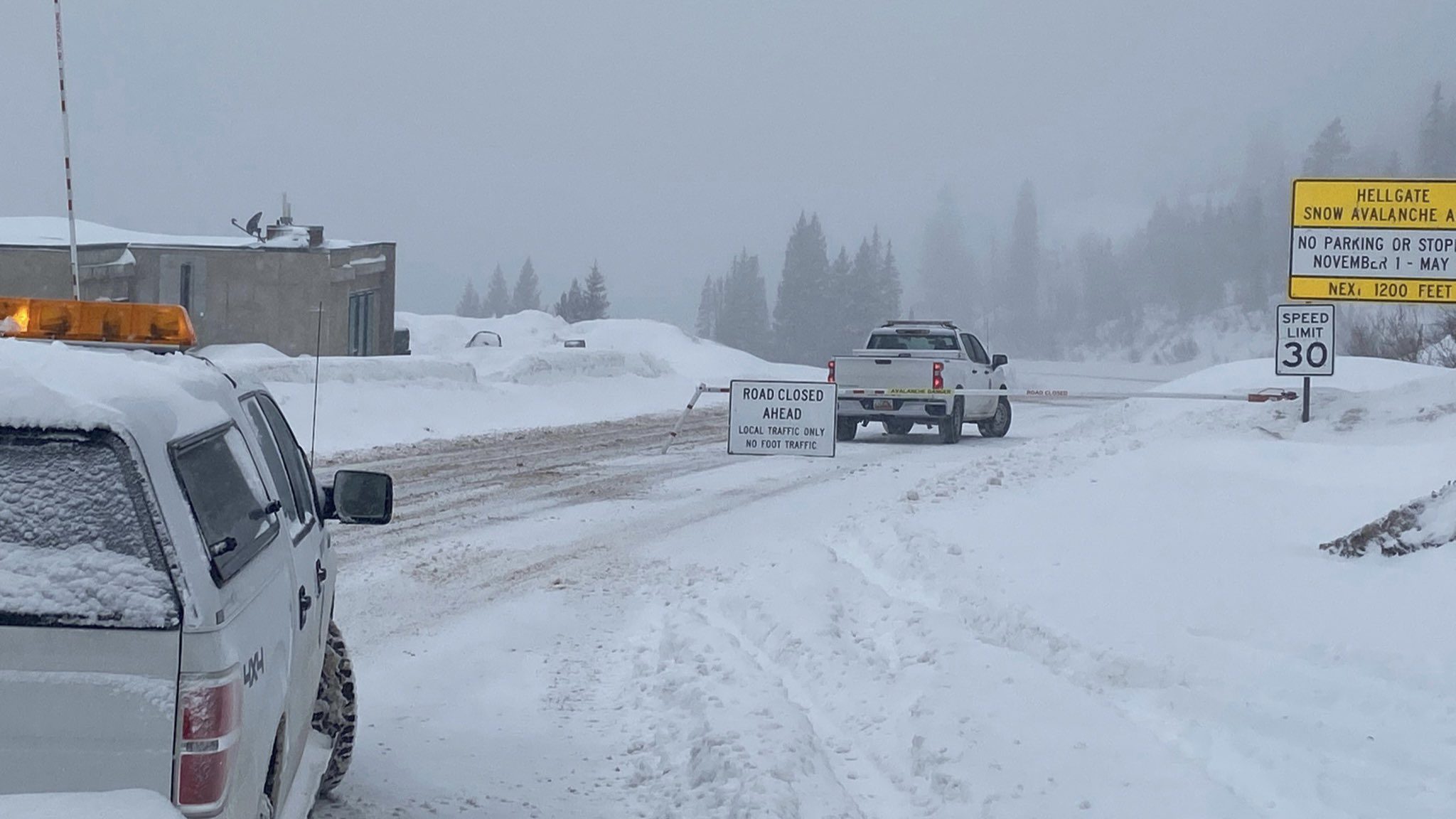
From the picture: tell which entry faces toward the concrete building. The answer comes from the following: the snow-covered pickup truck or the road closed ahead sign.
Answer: the snow-covered pickup truck

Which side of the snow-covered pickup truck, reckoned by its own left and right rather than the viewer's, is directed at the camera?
back

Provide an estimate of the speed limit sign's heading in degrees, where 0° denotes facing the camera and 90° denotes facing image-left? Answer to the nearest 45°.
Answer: approximately 0°

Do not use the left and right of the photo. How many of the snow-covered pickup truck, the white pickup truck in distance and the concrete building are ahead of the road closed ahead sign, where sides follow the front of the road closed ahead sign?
1

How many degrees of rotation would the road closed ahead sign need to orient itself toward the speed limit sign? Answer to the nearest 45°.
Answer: approximately 90° to its left

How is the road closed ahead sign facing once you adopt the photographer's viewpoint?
facing the viewer

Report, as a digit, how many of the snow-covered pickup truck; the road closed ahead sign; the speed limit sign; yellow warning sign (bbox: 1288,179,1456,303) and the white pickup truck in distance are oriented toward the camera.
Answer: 3

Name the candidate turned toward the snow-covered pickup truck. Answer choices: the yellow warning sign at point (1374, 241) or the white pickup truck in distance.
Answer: the yellow warning sign

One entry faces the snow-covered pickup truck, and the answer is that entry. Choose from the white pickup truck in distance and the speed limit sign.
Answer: the speed limit sign

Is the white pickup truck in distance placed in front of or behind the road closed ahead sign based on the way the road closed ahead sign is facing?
behind

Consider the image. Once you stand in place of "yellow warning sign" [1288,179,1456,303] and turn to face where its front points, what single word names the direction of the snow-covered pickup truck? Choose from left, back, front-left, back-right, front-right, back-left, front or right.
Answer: front

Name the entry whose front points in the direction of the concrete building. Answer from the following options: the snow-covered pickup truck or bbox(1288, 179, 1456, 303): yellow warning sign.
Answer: the snow-covered pickup truck

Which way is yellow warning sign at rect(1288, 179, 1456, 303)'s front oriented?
toward the camera

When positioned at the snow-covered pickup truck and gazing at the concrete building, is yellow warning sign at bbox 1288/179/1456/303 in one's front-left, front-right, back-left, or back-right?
front-right

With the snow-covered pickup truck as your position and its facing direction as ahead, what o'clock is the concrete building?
The concrete building is roughly at 12 o'clock from the snow-covered pickup truck.

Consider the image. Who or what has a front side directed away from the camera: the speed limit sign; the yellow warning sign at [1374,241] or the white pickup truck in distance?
the white pickup truck in distance

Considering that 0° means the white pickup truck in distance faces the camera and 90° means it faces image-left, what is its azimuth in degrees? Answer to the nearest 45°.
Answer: approximately 180°

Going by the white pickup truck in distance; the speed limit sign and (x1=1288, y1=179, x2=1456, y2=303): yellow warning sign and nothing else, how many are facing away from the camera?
1
